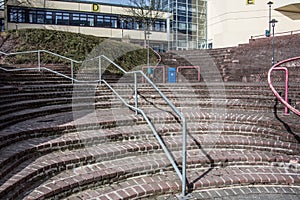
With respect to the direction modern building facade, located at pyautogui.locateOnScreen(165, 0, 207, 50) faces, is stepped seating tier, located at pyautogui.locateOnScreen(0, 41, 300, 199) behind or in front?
in front

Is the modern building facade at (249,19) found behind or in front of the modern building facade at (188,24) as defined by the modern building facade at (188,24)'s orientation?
in front

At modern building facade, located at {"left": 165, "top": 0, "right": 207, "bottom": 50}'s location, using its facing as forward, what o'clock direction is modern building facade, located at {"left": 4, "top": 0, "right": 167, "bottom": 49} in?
modern building facade, located at {"left": 4, "top": 0, "right": 167, "bottom": 49} is roughly at 3 o'clock from modern building facade, located at {"left": 165, "top": 0, "right": 207, "bottom": 50}.

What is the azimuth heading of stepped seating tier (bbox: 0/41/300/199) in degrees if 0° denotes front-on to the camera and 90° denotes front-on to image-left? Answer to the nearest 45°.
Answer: approximately 0°

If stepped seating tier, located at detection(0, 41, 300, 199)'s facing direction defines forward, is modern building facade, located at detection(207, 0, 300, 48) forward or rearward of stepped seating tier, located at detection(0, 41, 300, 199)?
rearward

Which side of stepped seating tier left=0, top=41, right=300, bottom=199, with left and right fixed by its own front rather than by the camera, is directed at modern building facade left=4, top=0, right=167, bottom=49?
back

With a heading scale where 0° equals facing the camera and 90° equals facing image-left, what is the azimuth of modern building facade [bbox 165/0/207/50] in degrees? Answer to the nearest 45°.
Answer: approximately 0°

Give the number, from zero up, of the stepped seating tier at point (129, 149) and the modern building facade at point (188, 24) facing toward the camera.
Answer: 2
